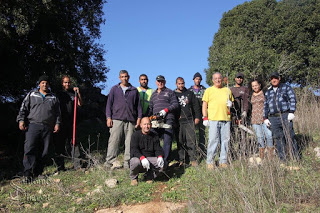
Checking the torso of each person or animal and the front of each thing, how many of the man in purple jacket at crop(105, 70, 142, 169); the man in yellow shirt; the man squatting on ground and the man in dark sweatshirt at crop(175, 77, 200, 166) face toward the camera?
4

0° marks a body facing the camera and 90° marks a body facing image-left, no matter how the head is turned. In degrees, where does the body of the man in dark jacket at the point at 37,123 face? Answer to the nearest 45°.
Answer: approximately 0°

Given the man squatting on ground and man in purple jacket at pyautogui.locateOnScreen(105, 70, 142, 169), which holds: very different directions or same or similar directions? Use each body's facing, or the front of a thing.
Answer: same or similar directions

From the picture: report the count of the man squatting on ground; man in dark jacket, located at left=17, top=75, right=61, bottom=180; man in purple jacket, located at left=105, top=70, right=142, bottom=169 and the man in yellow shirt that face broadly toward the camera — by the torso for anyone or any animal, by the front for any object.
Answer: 4

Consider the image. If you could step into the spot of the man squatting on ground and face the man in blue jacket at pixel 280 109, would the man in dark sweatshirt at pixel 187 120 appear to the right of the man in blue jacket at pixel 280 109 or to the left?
left

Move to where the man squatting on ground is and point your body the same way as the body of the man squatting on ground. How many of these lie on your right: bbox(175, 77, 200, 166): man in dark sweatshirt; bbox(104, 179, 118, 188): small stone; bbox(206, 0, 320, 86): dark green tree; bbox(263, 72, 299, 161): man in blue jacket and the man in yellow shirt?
1

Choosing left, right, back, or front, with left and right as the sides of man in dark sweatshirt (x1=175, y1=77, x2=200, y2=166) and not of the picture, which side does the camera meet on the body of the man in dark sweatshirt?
front

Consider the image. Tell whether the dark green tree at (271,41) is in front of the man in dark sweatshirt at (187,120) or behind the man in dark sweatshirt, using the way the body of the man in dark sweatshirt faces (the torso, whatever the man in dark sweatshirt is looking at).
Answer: behind

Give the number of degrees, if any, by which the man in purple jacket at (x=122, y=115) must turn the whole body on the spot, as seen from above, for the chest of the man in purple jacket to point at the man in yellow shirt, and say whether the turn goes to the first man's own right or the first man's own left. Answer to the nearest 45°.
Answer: approximately 45° to the first man's own left

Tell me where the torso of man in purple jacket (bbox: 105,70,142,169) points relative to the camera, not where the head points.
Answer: toward the camera

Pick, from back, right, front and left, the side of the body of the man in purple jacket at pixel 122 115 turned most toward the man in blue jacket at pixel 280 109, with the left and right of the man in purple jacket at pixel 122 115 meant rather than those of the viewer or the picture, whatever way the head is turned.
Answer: left

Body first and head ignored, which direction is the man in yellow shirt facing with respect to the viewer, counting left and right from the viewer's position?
facing the viewer

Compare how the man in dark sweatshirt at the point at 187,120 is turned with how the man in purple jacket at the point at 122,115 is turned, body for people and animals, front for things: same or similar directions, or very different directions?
same or similar directions

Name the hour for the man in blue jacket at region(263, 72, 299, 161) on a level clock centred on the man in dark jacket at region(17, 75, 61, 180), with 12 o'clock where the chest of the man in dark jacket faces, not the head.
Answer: The man in blue jacket is roughly at 10 o'clock from the man in dark jacket.

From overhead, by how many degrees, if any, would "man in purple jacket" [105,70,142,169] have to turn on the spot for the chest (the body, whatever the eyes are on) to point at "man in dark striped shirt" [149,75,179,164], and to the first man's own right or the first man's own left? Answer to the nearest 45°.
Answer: approximately 90° to the first man's own left

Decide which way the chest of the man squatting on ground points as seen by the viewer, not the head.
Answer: toward the camera
